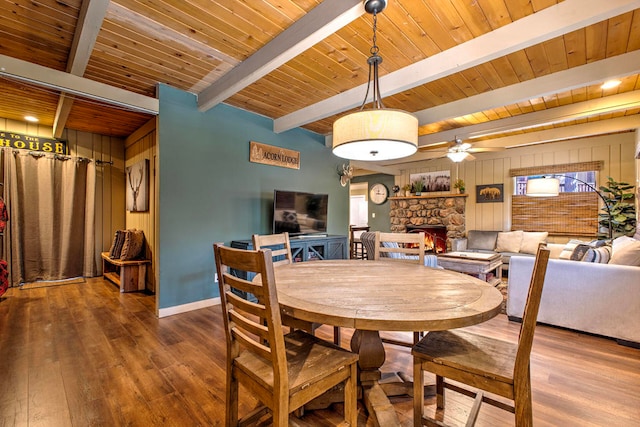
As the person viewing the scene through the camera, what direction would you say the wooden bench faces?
facing the viewer and to the left of the viewer

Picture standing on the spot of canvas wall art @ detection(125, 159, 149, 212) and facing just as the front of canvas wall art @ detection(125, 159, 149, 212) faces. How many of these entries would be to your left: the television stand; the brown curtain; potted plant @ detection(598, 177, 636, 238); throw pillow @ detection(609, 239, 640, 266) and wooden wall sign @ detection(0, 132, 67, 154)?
3

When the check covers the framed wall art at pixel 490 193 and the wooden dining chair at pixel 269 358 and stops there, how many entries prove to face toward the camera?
1

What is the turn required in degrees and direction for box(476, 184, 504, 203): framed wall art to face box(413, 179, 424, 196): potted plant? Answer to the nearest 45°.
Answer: approximately 90° to its right

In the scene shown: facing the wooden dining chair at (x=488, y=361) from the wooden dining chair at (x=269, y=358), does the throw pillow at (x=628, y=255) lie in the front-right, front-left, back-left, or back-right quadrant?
front-left

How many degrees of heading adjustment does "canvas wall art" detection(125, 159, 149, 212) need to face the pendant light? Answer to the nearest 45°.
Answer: approximately 45° to its left

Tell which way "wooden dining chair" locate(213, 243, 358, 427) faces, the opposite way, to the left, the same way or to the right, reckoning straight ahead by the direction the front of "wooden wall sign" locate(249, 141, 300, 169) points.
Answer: to the left

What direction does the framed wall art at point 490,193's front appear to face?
toward the camera

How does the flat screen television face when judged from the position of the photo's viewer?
facing the viewer and to the right of the viewer

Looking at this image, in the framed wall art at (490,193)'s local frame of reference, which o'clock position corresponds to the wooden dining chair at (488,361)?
The wooden dining chair is roughly at 12 o'clock from the framed wall art.

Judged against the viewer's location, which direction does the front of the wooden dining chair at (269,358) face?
facing away from the viewer and to the right of the viewer

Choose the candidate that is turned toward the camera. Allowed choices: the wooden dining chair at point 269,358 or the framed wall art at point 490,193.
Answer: the framed wall art

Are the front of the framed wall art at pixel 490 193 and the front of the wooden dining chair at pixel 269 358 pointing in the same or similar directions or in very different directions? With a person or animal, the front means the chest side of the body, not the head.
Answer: very different directions

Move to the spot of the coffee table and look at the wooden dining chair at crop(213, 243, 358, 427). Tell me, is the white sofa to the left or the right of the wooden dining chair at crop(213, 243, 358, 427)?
left

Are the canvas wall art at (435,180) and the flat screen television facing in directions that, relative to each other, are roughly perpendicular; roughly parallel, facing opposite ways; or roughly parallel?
roughly perpendicular

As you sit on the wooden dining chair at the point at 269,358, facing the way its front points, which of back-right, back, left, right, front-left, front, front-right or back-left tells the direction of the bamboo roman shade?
front

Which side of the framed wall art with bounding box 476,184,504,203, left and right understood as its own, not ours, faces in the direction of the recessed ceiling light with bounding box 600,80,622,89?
front
